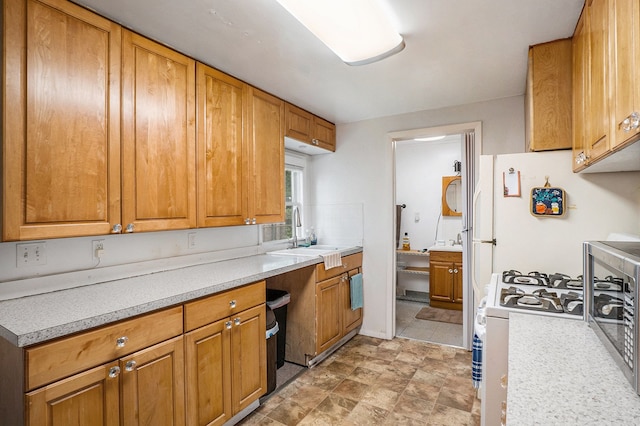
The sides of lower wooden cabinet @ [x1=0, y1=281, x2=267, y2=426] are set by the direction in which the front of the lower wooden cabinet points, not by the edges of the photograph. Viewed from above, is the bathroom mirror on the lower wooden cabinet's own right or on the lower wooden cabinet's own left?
on the lower wooden cabinet's own left

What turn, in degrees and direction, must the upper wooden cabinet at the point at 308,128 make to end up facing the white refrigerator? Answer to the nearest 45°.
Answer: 0° — it already faces it

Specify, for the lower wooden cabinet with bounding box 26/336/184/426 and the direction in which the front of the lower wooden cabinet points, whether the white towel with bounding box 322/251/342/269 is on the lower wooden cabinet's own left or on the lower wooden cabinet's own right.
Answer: on the lower wooden cabinet's own left

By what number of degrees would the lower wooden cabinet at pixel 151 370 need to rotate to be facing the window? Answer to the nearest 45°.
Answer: approximately 90° to its left
